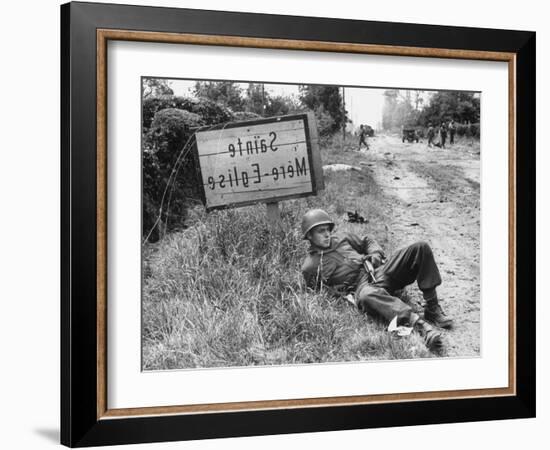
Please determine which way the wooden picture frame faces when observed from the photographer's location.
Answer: facing the viewer and to the right of the viewer
